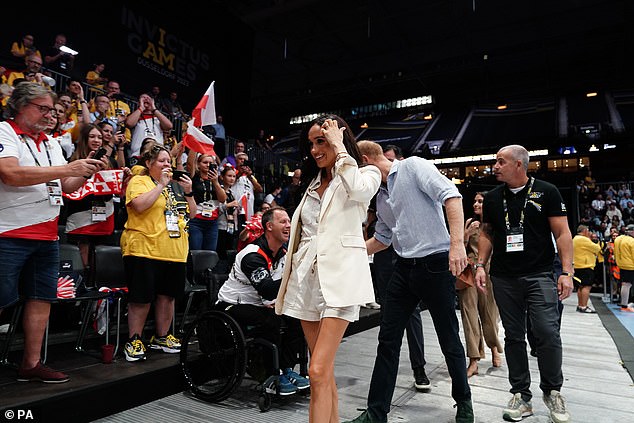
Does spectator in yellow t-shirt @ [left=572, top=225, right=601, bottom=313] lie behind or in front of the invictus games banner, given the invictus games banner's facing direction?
in front

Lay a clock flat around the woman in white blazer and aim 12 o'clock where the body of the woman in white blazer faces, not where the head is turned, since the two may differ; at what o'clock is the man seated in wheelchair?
The man seated in wheelchair is roughly at 4 o'clock from the woman in white blazer.

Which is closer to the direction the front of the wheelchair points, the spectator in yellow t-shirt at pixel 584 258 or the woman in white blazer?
the woman in white blazer

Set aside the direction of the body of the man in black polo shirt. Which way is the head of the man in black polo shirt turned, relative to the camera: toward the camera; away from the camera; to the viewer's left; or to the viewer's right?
to the viewer's left

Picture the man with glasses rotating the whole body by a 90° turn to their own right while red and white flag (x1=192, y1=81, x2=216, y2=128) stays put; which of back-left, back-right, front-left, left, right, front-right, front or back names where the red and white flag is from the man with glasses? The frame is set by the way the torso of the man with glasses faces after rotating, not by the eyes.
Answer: back-left

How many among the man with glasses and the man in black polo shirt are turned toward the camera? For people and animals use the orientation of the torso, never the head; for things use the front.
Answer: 1

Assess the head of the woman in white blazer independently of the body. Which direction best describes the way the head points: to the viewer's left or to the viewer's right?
to the viewer's left

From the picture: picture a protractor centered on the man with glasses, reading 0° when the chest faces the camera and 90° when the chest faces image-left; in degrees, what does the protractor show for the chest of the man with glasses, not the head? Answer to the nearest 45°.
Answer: approximately 270°

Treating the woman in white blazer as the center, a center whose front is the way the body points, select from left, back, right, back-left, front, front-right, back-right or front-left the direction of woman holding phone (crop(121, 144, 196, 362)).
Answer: right

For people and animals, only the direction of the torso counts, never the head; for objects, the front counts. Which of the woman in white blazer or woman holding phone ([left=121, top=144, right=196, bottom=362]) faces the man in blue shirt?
the woman holding phone

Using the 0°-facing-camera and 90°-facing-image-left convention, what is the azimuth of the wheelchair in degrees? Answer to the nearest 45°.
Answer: approximately 315°

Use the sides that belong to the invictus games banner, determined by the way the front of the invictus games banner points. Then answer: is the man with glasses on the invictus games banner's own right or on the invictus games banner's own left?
on the invictus games banner's own right

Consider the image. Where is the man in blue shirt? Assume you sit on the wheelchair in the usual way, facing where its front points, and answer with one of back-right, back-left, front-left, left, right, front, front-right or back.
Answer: front

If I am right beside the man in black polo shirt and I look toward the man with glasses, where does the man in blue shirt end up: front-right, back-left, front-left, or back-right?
front-left

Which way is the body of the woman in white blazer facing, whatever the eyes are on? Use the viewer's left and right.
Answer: facing the viewer and to the left of the viewer

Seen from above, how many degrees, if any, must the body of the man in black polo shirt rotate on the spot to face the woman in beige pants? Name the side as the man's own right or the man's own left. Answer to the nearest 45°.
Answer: approximately 180°
